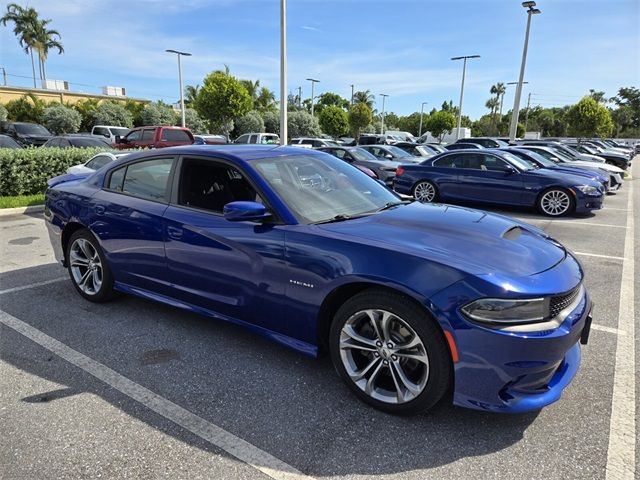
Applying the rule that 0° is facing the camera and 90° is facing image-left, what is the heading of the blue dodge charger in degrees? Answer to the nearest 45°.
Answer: approximately 315°

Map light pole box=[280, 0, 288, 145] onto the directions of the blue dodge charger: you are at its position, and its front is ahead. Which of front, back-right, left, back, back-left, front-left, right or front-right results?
back-left

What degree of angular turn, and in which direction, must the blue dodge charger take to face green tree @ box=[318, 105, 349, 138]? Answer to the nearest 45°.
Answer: approximately 135° to its left

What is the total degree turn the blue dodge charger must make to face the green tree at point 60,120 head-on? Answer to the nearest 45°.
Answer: approximately 180°

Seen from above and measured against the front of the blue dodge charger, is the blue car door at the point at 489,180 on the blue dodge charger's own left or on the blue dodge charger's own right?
on the blue dodge charger's own left

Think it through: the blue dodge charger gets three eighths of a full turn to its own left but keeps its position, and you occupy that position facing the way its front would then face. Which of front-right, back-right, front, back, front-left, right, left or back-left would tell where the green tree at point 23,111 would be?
front-left

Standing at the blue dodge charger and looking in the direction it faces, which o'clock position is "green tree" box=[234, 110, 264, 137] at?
The green tree is roughly at 7 o'clock from the blue dodge charger.

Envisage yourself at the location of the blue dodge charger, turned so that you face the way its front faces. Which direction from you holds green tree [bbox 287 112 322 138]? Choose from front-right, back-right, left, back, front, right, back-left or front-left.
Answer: back-left
